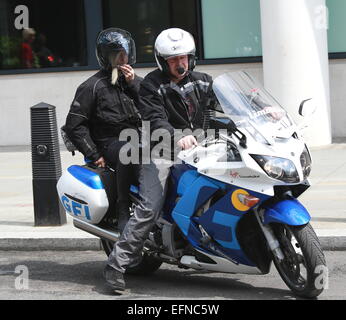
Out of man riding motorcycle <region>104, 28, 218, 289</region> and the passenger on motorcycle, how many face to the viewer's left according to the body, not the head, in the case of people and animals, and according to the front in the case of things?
0

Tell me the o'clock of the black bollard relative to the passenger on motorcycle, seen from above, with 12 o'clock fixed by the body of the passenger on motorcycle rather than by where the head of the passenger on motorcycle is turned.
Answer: The black bollard is roughly at 7 o'clock from the passenger on motorcycle.

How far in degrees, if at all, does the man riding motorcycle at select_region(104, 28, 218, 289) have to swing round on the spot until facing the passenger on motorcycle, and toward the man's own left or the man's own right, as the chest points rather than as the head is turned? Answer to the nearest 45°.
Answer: approximately 180°

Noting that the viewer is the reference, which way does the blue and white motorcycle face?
facing the viewer and to the right of the viewer

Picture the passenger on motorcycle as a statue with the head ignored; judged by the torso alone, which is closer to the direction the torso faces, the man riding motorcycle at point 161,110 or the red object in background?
the man riding motorcycle

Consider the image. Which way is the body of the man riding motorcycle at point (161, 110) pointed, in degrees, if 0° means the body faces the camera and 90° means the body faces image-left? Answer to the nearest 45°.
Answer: approximately 315°

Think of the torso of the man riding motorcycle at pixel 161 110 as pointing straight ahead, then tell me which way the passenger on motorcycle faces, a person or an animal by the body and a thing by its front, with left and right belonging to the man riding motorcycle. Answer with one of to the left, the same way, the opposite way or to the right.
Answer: the same way

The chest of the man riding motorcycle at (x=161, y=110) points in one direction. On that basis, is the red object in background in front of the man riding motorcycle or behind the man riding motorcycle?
behind

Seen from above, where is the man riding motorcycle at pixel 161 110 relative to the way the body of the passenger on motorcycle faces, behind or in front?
in front

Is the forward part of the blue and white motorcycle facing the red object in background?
no

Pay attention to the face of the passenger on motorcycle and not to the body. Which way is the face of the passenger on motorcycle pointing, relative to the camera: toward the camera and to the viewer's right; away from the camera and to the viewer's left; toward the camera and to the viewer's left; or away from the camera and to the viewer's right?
toward the camera and to the viewer's right
